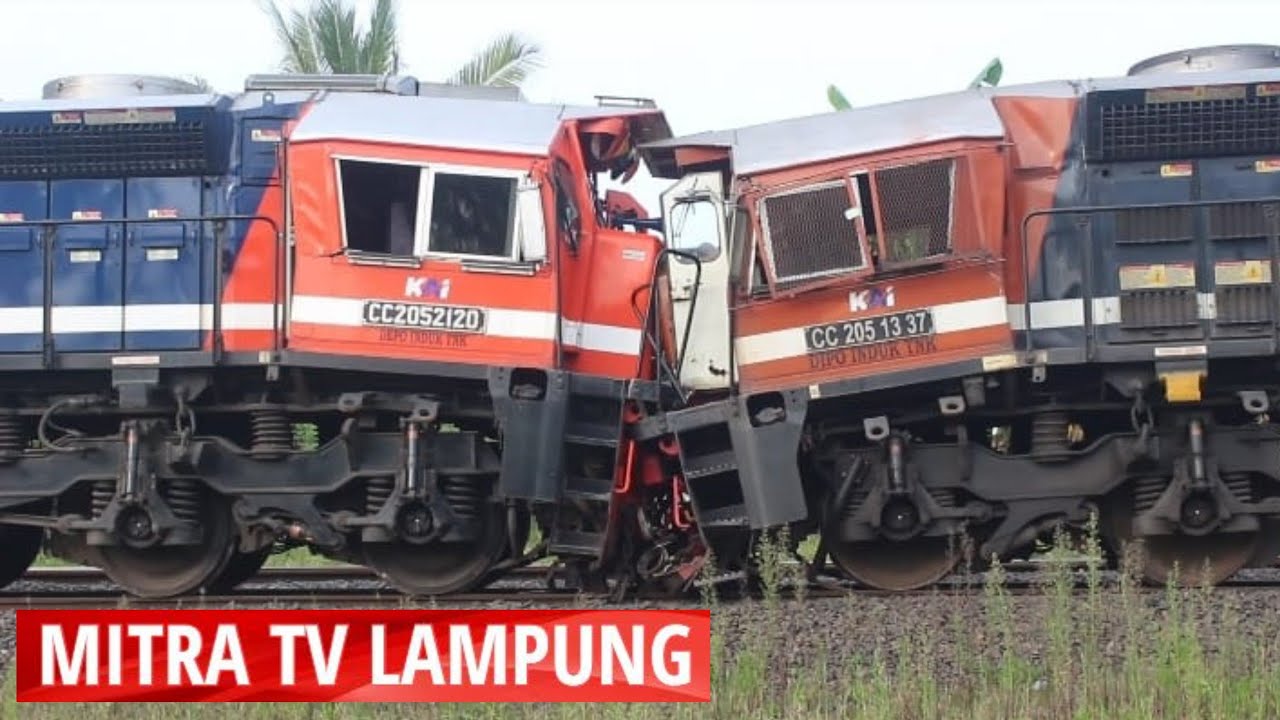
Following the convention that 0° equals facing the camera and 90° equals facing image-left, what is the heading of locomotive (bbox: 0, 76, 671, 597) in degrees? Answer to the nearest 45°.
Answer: approximately 270°

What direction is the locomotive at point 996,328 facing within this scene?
to the viewer's left
